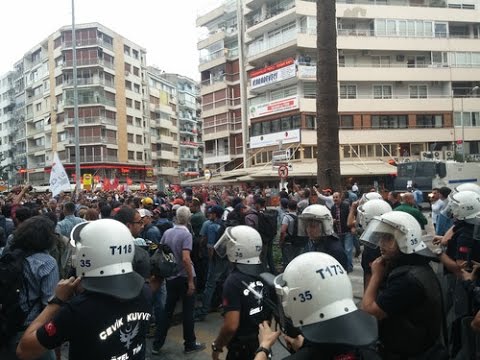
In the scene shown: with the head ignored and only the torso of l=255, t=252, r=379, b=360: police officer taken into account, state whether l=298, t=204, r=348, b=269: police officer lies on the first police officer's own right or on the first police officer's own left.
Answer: on the first police officer's own right

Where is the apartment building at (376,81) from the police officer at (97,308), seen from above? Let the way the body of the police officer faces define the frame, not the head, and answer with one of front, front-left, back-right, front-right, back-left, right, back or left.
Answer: right

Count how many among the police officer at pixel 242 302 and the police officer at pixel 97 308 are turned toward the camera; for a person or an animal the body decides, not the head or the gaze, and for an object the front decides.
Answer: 0

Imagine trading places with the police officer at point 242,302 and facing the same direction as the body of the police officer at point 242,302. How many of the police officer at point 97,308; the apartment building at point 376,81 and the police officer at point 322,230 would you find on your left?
1

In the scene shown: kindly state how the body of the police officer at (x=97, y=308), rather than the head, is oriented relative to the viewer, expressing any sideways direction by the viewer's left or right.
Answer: facing away from the viewer and to the left of the viewer

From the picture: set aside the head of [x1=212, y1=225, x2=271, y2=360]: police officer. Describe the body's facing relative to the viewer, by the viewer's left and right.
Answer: facing away from the viewer and to the left of the viewer

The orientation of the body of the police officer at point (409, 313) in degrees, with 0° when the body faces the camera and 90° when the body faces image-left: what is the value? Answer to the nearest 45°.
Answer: approximately 90°

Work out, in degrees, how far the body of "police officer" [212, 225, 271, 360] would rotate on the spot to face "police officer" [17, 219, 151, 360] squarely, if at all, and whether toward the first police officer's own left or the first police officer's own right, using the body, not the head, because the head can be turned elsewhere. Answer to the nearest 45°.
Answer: approximately 90° to the first police officer's own left

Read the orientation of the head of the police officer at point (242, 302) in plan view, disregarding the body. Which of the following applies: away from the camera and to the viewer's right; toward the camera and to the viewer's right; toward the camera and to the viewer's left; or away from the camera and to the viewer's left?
away from the camera and to the viewer's left
